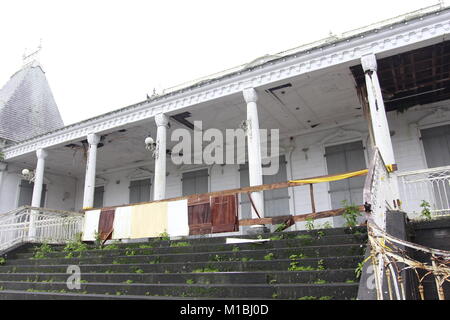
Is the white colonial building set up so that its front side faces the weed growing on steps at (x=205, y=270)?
yes

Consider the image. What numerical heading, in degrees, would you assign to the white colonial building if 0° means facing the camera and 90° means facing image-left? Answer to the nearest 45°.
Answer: approximately 45°

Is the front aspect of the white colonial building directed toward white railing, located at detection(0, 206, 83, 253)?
no

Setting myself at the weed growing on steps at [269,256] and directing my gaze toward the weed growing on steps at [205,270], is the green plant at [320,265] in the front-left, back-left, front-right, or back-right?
back-left

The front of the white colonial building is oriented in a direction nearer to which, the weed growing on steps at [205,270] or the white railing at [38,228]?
the weed growing on steps

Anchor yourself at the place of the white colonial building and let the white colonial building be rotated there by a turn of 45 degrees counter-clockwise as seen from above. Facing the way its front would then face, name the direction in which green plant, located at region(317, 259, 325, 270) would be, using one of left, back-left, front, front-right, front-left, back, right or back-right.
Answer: front

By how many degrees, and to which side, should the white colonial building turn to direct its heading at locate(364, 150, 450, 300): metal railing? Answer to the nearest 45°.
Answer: approximately 45° to its left
